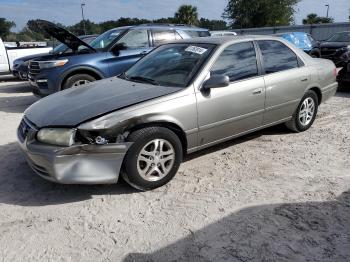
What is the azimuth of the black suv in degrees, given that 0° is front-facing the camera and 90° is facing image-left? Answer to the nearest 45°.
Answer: approximately 45°

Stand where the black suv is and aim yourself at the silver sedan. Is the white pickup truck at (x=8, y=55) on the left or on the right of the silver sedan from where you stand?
right

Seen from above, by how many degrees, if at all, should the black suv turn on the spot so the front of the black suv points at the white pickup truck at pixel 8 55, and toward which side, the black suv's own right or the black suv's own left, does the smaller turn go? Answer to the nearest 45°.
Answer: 0° — it already faces it

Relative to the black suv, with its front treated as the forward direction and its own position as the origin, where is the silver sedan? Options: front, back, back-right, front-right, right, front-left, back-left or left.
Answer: front-left

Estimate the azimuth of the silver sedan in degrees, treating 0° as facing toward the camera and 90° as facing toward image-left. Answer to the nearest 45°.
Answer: approximately 45°

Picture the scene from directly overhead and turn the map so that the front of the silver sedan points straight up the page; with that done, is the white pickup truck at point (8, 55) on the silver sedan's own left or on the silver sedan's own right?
on the silver sedan's own right
